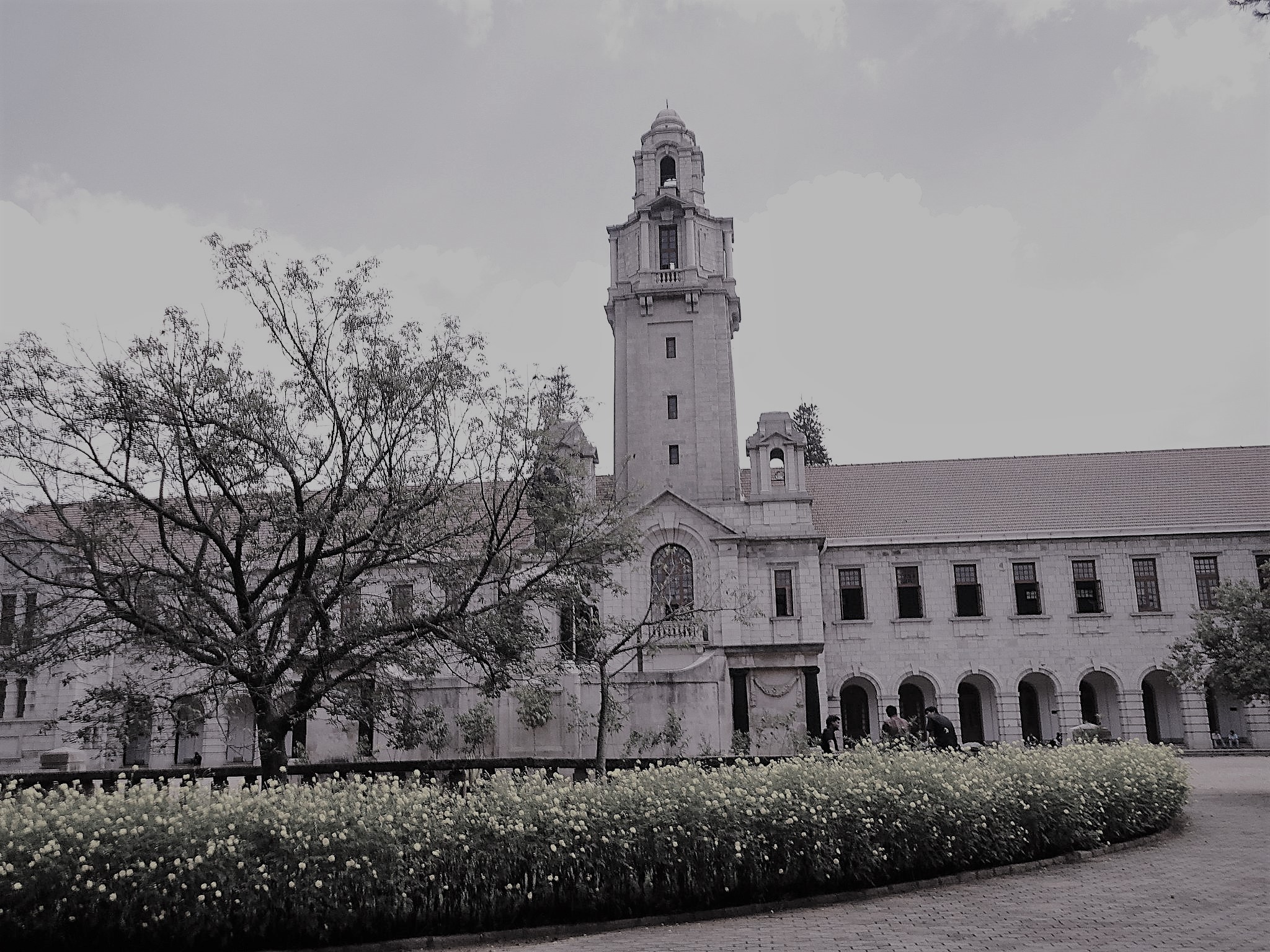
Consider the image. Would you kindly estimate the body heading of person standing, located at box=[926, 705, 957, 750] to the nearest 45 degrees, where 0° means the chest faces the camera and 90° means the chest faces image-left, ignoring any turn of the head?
approximately 90°

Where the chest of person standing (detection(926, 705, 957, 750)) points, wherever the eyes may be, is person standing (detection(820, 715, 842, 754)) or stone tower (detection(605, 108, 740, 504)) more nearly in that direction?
the person standing

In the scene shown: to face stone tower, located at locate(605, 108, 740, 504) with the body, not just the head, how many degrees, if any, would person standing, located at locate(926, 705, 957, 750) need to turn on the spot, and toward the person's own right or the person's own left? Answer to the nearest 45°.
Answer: approximately 45° to the person's own right

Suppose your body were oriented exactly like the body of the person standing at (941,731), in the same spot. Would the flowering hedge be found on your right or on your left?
on your left

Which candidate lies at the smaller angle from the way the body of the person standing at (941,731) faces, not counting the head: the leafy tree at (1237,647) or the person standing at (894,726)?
the person standing

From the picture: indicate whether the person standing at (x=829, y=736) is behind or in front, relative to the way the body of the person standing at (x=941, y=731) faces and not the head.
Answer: in front
